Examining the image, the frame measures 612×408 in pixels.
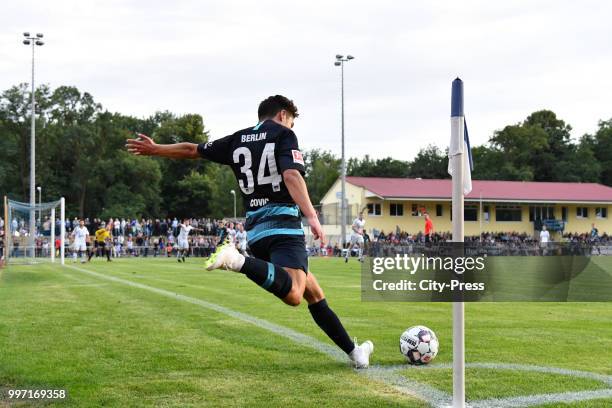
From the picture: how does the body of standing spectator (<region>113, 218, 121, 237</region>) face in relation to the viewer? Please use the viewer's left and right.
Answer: facing the viewer

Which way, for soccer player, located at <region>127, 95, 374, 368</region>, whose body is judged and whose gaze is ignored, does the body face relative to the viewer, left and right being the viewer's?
facing away from the viewer and to the right of the viewer

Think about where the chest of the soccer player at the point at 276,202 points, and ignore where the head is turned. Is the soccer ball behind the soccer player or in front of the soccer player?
in front

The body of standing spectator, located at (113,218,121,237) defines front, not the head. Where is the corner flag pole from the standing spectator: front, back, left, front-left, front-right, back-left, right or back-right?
front

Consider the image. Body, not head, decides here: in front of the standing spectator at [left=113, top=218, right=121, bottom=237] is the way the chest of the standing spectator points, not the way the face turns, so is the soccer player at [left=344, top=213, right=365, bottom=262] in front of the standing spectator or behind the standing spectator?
in front

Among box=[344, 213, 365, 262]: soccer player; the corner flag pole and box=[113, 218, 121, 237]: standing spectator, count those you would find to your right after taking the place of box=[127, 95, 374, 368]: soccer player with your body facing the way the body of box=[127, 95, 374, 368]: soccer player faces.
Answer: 1

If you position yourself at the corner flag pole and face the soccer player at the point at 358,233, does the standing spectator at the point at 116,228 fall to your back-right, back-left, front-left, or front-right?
front-left

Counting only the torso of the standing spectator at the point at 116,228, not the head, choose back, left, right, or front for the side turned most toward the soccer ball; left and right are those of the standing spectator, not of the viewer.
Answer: front

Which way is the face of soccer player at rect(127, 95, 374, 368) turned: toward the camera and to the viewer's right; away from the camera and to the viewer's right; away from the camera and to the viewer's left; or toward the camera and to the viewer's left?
away from the camera and to the viewer's right

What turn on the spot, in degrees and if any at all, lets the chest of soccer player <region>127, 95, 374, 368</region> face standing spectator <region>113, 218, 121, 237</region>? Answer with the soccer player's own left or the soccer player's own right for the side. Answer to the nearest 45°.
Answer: approximately 45° to the soccer player's own left

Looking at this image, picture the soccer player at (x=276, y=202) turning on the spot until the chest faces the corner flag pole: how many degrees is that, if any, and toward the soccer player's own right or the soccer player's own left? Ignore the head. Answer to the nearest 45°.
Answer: approximately 90° to the soccer player's own right

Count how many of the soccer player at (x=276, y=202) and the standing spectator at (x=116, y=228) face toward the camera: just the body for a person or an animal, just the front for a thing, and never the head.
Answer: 1
